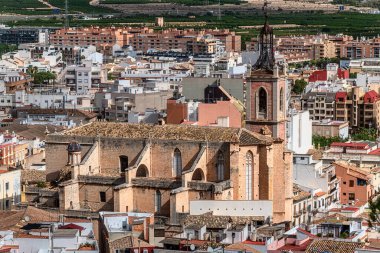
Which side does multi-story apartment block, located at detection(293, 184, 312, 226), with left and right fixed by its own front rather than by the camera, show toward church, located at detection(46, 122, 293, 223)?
right

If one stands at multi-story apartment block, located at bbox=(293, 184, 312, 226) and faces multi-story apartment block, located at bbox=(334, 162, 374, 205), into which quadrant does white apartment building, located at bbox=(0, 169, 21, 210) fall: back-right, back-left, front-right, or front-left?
back-left

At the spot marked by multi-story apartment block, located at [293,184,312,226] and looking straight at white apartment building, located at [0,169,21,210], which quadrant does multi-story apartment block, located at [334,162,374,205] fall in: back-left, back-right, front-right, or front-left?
back-right

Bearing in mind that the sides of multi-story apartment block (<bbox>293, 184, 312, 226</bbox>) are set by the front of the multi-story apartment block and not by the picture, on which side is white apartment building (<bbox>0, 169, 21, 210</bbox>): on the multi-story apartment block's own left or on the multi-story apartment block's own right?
on the multi-story apartment block's own right

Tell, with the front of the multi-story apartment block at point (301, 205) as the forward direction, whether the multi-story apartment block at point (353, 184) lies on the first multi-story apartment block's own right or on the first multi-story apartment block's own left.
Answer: on the first multi-story apartment block's own left
